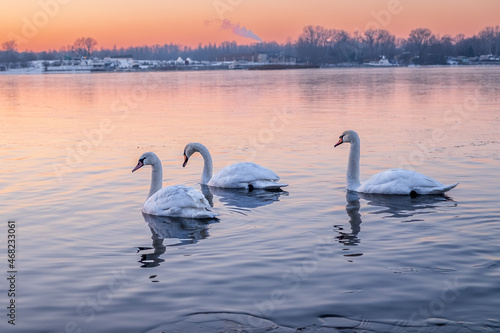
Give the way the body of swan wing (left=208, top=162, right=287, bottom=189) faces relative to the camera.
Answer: to the viewer's left
